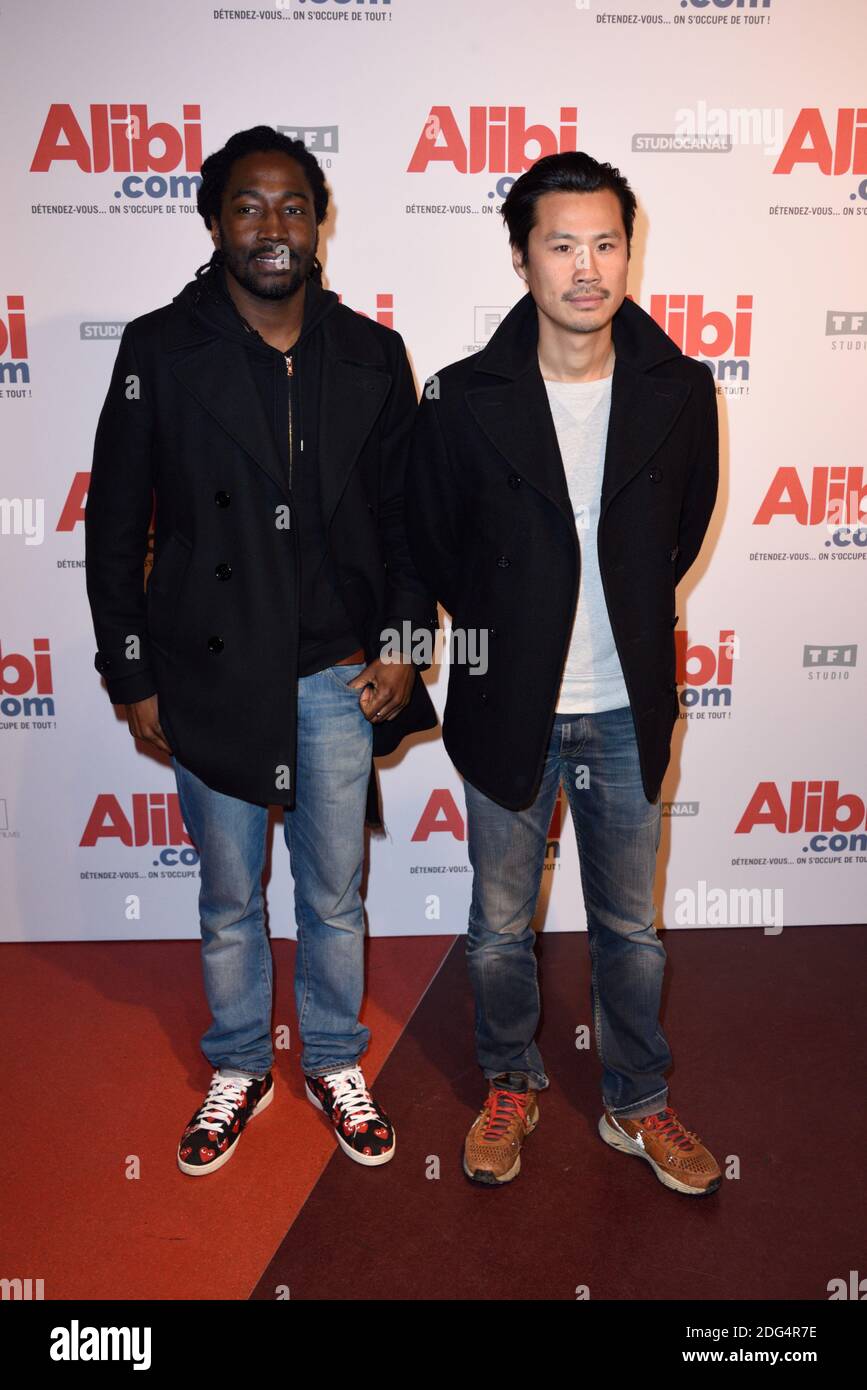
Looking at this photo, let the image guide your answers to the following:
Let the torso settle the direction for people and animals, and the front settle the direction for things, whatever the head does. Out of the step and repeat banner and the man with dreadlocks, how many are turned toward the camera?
2

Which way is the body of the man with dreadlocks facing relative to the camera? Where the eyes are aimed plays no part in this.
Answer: toward the camera

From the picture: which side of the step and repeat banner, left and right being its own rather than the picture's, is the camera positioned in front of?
front

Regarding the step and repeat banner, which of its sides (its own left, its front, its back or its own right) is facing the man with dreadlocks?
front
